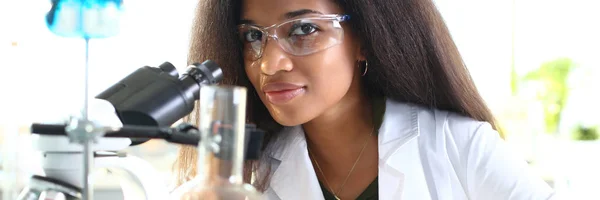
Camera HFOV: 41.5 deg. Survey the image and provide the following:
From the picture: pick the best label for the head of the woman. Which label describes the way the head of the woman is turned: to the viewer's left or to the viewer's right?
to the viewer's left

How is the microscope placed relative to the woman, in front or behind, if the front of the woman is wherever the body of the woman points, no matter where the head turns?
in front

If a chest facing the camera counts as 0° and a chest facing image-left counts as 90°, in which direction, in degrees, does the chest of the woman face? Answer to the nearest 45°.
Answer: approximately 45°

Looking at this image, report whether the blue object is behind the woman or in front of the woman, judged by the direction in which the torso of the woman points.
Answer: in front
